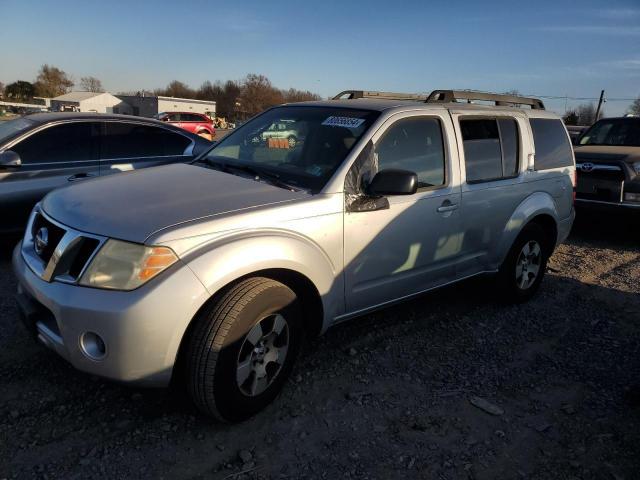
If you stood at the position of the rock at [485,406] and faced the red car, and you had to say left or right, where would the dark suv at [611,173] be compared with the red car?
right

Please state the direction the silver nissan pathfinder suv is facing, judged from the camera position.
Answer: facing the viewer and to the left of the viewer

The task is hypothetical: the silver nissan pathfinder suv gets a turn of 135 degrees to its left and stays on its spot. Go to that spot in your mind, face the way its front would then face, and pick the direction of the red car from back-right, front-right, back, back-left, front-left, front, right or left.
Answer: left

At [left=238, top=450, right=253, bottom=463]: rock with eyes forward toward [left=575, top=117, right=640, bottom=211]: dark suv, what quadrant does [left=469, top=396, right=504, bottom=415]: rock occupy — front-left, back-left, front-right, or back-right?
front-right

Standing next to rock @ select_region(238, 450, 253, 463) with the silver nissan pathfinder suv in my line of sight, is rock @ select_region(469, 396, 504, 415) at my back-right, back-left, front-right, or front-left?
front-right

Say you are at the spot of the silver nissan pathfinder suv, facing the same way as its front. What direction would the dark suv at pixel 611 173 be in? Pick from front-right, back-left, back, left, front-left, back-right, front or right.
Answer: back
